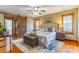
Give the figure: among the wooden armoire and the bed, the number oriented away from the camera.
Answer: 0

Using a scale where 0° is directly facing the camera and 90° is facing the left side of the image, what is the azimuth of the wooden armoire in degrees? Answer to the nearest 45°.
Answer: approximately 315°

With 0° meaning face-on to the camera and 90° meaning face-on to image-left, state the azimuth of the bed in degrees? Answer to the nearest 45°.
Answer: approximately 45°
